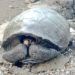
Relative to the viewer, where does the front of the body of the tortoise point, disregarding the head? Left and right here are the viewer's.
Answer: facing the viewer
